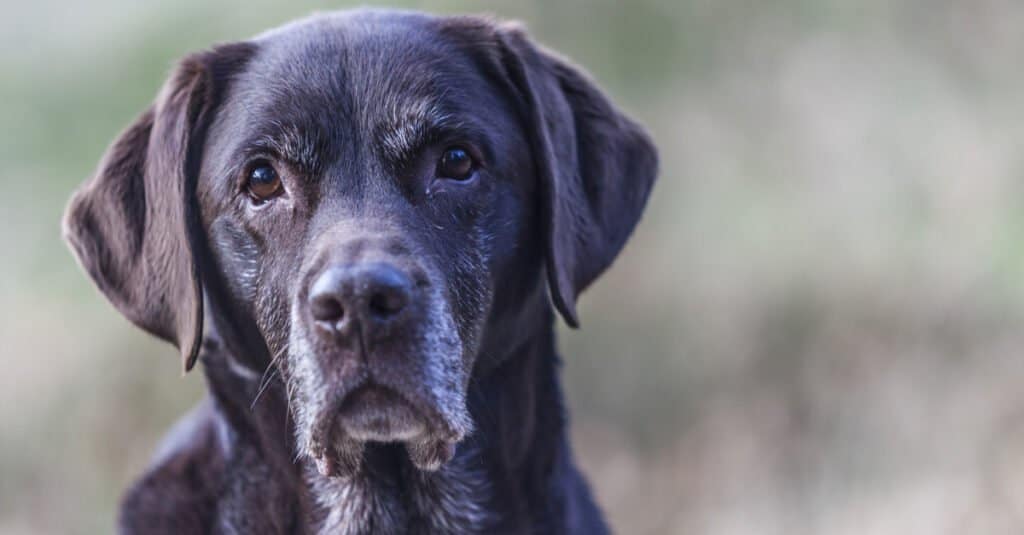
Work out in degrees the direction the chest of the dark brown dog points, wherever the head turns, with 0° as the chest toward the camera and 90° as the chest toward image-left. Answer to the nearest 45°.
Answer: approximately 0°
